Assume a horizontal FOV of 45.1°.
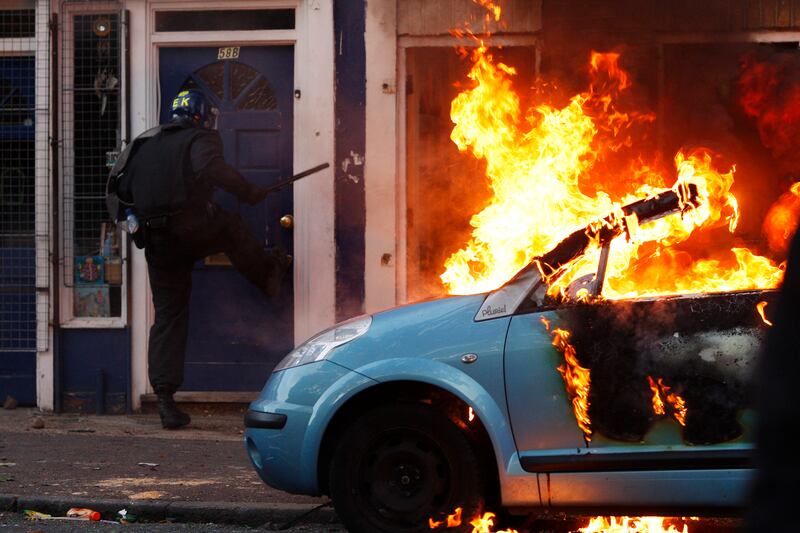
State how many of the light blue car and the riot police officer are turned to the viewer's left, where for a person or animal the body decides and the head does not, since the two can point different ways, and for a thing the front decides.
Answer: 1

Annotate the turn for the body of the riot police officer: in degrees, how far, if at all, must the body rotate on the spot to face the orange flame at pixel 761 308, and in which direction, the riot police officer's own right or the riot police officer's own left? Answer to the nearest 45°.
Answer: approximately 90° to the riot police officer's own right

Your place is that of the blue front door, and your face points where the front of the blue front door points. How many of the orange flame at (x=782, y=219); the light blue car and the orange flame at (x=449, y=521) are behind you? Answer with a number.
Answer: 0

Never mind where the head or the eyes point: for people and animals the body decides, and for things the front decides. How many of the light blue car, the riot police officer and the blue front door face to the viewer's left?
1

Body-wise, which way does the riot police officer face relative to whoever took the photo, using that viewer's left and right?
facing away from the viewer and to the right of the viewer

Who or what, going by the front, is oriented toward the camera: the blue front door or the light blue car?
the blue front door

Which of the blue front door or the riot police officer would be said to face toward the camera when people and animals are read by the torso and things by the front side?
the blue front door

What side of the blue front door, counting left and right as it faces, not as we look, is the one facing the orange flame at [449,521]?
front

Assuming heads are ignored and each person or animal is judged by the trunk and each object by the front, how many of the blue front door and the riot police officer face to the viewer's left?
0

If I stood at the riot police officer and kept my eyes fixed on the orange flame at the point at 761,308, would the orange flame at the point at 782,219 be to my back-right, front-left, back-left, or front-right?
front-left

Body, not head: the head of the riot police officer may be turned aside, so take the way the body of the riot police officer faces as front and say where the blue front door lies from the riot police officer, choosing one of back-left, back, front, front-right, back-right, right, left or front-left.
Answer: front

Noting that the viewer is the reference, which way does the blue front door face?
facing the viewer

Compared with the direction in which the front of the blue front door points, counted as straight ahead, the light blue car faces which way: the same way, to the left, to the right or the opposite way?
to the right

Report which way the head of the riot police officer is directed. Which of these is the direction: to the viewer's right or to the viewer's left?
to the viewer's right

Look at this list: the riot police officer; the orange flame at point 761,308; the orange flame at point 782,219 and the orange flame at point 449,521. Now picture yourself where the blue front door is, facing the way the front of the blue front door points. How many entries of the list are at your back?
0

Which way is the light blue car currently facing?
to the viewer's left

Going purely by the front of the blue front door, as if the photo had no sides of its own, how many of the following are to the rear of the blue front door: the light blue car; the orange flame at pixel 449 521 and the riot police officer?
0

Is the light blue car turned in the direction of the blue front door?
no
